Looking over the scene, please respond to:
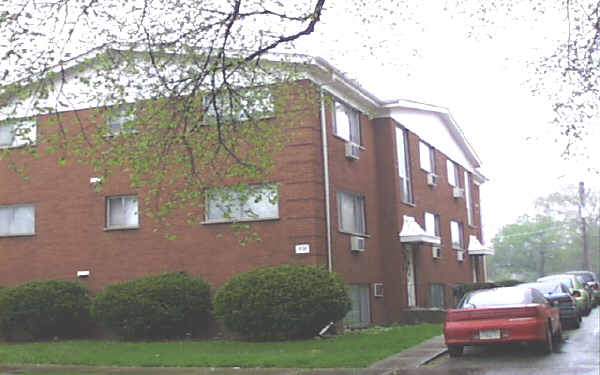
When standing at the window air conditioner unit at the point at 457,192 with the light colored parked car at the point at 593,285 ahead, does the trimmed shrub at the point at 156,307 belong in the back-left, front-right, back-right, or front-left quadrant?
back-right

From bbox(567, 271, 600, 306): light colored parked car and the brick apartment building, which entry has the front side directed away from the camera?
the light colored parked car

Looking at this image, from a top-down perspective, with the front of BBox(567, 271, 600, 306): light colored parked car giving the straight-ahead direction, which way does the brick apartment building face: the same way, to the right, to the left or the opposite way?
to the right

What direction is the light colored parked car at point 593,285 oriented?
away from the camera

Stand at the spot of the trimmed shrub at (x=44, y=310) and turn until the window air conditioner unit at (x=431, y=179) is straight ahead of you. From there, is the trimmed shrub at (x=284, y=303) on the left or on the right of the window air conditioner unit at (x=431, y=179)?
right

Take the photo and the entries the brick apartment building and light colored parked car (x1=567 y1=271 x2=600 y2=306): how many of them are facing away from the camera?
1

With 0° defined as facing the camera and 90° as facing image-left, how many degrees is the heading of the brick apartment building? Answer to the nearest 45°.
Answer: approximately 315°

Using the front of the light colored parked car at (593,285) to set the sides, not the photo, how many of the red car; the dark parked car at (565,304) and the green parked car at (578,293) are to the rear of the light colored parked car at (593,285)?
3

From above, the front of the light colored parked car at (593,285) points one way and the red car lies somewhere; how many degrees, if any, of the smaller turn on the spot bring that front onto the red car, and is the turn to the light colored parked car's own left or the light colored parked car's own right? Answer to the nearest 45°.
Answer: approximately 180°

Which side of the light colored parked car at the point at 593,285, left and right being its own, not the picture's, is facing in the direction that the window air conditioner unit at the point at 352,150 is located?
back
